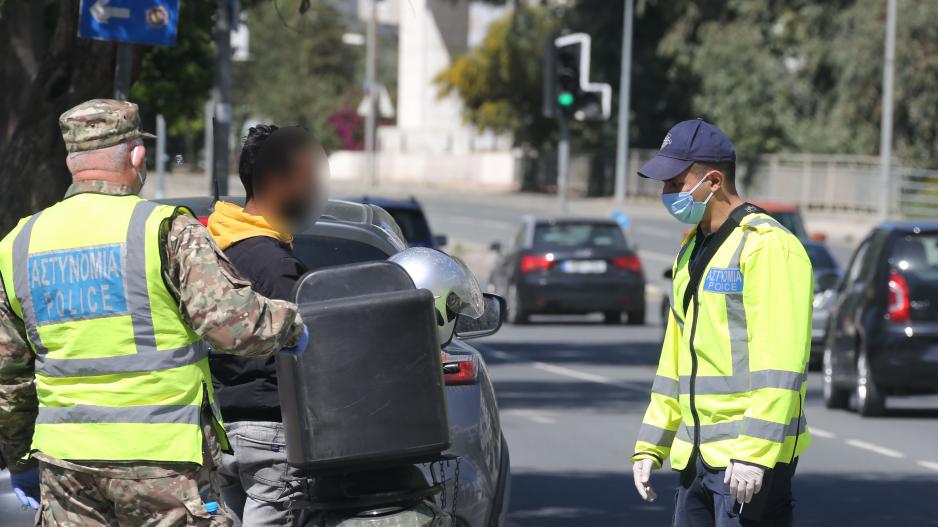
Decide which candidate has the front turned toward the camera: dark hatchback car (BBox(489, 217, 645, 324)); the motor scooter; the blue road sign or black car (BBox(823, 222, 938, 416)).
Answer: the blue road sign

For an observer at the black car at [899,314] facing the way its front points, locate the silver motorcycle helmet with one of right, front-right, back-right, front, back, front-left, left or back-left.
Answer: back

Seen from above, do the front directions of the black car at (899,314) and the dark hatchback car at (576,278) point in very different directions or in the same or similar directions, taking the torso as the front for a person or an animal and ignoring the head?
same or similar directions

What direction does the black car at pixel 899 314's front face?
away from the camera

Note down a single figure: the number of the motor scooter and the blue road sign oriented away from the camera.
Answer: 1

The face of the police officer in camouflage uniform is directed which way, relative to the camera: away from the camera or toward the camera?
away from the camera

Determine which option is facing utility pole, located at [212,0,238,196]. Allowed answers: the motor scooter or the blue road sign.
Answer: the motor scooter

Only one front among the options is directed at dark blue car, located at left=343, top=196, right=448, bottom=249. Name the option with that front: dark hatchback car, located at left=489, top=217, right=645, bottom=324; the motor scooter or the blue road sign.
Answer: the motor scooter

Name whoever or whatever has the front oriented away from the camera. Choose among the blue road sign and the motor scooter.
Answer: the motor scooter

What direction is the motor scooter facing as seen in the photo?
away from the camera

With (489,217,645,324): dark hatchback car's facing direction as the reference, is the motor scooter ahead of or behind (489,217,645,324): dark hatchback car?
behind

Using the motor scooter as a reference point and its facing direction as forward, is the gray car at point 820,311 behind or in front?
in front

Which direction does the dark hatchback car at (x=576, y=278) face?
away from the camera

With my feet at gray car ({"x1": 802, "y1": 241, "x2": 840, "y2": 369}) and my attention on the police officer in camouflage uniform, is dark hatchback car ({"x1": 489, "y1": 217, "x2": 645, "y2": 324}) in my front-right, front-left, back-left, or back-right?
back-right

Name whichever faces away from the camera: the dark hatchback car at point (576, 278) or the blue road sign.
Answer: the dark hatchback car

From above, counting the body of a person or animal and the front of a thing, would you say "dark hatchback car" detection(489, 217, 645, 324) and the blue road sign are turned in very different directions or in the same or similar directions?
very different directions

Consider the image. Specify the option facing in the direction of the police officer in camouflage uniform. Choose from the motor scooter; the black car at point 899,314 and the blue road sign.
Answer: the blue road sign

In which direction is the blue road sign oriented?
toward the camera

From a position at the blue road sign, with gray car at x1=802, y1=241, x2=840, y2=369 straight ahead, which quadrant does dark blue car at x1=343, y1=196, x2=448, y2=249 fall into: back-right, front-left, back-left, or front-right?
front-left
